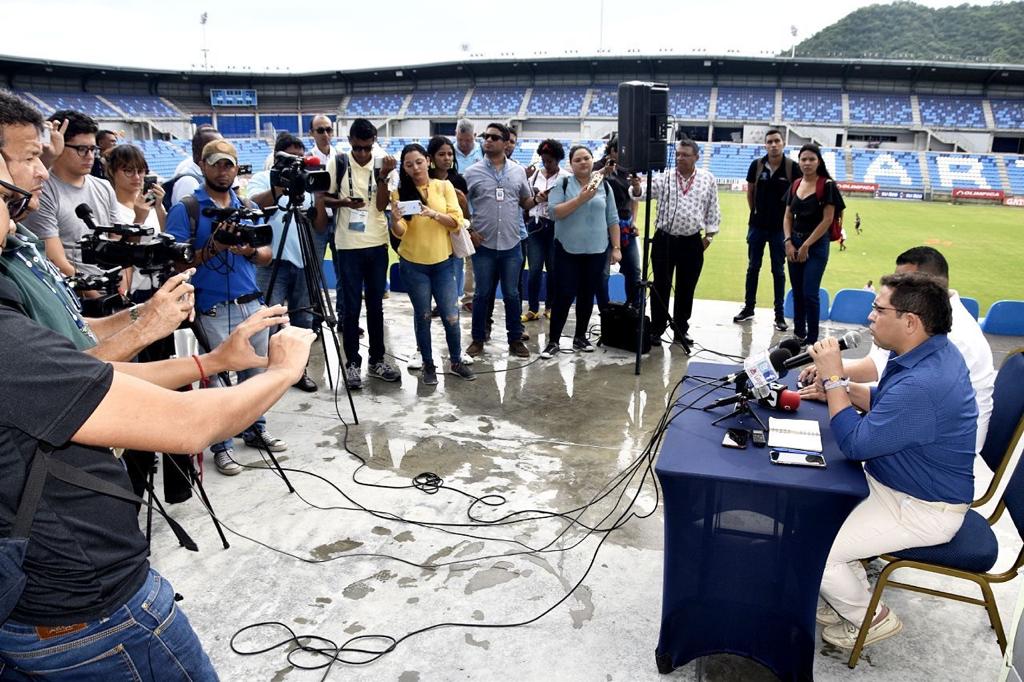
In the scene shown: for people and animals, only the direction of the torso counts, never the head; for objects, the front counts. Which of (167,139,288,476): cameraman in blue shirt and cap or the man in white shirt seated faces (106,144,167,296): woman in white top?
the man in white shirt seated

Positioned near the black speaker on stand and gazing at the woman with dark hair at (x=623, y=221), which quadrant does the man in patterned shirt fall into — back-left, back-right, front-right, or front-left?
front-right

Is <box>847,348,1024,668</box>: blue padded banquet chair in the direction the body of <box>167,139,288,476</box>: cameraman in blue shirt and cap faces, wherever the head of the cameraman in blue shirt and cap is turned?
yes

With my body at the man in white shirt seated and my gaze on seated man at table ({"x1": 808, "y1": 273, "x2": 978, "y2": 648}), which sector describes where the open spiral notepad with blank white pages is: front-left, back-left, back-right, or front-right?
front-right

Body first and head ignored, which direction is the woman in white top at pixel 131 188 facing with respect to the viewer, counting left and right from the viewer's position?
facing the viewer and to the right of the viewer

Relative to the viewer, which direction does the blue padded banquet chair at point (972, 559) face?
to the viewer's left

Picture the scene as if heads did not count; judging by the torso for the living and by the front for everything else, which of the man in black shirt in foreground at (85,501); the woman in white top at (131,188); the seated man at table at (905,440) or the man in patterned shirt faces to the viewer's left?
the seated man at table

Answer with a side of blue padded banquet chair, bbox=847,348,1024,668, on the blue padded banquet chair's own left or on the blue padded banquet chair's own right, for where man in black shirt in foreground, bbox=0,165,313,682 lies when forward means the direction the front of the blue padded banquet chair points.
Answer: on the blue padded banquet chair's own left

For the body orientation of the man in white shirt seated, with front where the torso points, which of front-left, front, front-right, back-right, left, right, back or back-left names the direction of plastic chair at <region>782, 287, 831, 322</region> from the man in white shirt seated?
right

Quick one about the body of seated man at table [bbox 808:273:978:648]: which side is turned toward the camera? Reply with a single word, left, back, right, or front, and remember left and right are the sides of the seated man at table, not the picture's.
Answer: left

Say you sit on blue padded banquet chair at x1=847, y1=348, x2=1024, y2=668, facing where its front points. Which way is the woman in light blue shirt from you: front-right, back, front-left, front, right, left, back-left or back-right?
front-right

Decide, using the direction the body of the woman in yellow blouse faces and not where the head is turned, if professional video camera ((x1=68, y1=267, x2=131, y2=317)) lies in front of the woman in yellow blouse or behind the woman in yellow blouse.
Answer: in front

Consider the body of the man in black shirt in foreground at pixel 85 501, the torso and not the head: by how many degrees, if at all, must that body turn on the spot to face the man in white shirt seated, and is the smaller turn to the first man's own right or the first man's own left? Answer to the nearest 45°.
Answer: approximately 45° to the first man's own right

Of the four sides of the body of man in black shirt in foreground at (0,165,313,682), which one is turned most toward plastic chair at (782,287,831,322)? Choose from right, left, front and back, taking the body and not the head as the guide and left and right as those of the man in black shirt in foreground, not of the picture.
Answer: front

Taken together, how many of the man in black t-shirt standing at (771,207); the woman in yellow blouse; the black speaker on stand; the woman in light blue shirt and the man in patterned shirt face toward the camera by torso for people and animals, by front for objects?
4

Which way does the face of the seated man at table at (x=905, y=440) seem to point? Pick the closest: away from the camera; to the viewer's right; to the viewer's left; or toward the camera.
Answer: to the viewer's left

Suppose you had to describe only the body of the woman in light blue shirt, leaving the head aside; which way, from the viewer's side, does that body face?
toward the camera

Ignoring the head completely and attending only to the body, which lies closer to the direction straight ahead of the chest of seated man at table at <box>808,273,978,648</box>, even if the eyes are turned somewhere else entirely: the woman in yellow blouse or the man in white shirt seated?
the woman in yellow blouse
